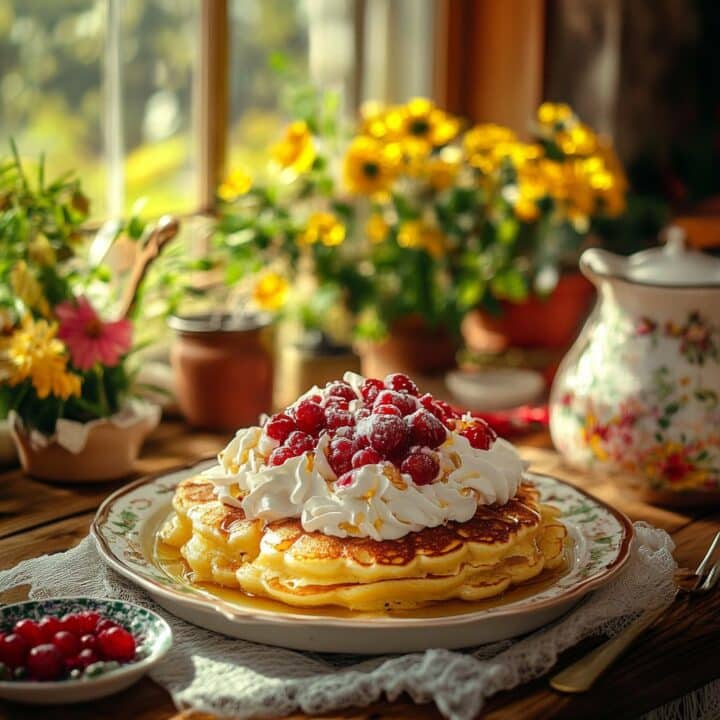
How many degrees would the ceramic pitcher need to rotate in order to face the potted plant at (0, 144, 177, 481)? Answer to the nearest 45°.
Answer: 0° — it already faces it

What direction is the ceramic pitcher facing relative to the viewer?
to the viewer's left

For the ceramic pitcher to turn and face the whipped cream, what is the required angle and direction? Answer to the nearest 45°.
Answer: approximately 45° to its left

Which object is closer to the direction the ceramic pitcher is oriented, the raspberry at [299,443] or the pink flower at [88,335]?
the pink flower

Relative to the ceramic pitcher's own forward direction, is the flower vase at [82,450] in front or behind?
in front

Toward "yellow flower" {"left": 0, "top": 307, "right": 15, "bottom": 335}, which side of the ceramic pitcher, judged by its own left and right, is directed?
front

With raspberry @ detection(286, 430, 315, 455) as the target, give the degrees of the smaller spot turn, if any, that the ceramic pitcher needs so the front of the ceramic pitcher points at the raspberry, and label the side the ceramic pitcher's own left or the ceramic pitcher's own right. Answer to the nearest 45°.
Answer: approximately 45° to the ceramic pitcher's own left

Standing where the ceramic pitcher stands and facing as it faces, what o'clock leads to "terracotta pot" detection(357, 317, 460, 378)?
The terracotta pot is roughly at 2 o'clock from the ceramic pitcher.
